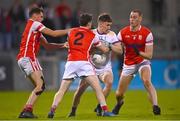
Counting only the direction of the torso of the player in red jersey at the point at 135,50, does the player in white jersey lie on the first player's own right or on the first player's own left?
on the first player's own right

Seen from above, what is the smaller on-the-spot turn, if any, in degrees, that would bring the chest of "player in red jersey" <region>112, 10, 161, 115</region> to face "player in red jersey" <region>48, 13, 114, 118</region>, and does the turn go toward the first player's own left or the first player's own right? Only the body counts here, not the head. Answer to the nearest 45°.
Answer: approximately 45° to the first player's own right

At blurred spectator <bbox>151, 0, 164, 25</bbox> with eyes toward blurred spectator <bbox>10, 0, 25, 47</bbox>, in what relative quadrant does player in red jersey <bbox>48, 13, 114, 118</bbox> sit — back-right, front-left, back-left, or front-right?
front-left

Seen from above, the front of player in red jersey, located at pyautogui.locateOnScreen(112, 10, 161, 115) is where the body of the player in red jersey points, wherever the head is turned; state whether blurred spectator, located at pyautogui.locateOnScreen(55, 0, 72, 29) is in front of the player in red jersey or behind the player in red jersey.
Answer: behind

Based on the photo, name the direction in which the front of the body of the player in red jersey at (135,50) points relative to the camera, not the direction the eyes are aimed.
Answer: toward the camera

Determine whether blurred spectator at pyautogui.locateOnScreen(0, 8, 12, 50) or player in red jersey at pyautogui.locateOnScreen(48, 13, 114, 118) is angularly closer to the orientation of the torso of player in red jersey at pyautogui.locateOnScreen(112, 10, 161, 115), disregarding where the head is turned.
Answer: the player in red jersey

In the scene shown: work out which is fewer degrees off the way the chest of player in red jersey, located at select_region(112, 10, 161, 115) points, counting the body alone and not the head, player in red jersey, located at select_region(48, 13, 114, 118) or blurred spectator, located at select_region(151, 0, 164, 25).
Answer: the player in red jersey
